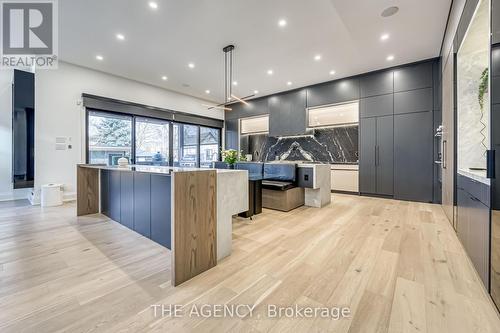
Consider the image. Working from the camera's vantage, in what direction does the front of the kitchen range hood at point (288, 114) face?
facing the viewer and to the left of the viewer

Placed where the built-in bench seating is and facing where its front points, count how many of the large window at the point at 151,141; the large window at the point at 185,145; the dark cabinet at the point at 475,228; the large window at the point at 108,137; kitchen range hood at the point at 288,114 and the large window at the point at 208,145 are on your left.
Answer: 1

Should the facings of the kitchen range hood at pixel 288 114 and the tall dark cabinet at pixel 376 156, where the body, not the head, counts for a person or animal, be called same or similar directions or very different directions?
same or similar directions

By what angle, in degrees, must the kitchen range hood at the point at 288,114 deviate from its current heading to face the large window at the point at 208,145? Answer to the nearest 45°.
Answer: approximately 45° to its right

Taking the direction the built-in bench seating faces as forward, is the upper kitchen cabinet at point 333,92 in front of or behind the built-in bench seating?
behind

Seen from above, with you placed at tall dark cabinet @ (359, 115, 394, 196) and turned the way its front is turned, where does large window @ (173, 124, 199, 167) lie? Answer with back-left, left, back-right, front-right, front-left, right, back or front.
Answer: right

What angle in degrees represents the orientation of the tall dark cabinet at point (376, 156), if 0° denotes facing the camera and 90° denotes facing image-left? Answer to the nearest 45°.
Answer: approximately 0°

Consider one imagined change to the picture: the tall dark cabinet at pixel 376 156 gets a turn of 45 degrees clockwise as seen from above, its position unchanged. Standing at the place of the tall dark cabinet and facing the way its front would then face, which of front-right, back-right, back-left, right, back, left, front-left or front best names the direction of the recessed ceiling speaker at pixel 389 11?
front-left

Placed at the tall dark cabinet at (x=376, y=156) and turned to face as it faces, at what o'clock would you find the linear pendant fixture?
The linear pendant fixture is roughly at 2 o'clock from the tall dark cabinet.

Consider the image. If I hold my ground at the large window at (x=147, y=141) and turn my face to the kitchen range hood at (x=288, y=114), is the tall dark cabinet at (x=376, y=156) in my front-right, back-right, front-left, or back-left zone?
front-right

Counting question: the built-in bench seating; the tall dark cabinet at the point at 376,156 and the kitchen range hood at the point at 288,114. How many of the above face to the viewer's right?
0

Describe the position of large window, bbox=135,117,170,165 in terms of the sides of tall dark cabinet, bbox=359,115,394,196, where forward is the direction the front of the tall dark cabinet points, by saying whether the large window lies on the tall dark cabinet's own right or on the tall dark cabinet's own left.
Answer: on the tall dark cabinet's own right

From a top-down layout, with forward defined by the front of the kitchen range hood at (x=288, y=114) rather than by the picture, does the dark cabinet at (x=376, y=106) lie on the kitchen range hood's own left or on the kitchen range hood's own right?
on the kitchen range hood's own left

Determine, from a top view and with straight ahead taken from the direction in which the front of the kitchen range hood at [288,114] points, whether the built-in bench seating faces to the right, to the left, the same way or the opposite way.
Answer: the same way

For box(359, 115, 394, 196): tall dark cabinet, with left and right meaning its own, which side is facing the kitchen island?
front

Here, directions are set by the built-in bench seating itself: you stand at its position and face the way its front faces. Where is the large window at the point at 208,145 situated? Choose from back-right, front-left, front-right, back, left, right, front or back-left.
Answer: right

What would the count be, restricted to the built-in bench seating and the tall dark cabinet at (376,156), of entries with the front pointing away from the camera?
0

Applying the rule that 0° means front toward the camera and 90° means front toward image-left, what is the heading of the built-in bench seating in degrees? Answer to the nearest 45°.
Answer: approximately 45°

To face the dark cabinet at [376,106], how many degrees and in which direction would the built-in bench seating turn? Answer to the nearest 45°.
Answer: approximately 180°
